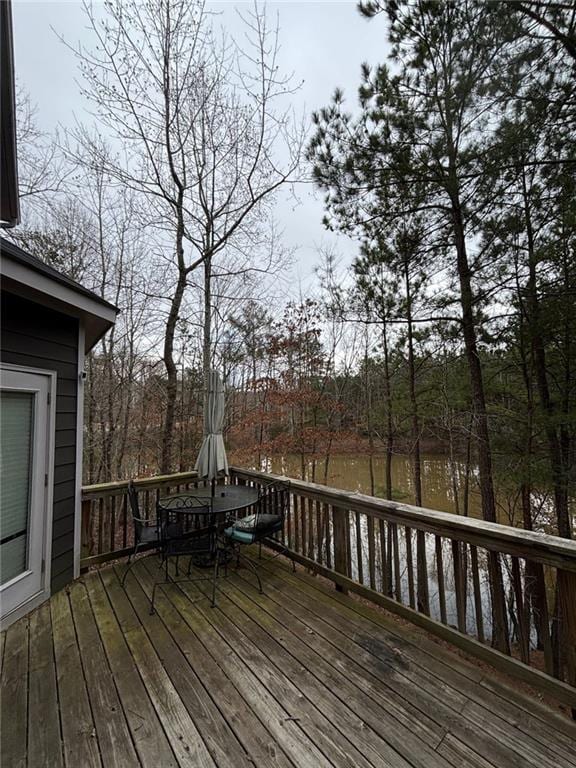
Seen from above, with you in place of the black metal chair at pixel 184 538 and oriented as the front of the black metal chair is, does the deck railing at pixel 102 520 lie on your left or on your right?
on your left

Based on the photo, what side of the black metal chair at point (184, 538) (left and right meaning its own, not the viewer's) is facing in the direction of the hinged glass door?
left

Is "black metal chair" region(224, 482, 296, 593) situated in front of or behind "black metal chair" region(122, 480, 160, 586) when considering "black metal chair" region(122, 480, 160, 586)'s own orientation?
in front

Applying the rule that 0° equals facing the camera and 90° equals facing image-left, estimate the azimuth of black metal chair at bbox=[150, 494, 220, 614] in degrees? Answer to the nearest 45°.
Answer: approximately 180°

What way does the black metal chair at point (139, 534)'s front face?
to the viewer's right

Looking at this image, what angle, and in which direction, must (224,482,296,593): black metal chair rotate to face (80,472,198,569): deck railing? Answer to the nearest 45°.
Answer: approximately 45° to its right
